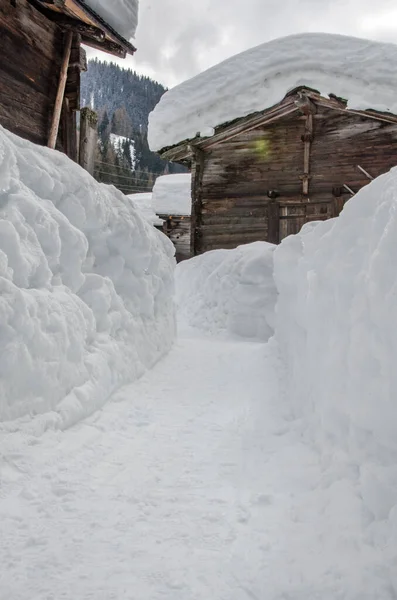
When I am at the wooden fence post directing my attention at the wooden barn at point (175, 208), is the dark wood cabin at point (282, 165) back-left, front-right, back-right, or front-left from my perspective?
front-right

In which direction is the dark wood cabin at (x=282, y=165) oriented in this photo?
toward the camera

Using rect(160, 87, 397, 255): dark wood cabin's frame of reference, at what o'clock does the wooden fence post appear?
The wooden fence post is roughly at 2 o'clock from the dark wood cabin.

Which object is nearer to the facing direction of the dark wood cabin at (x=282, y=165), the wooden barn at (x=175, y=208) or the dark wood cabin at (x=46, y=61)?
the dark wood cabin

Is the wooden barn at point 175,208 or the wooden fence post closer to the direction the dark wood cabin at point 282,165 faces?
the wooden fence post

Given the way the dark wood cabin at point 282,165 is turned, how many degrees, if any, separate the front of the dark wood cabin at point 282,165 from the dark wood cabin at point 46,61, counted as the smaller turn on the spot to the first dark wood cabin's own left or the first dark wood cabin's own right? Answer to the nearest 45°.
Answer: approximately 45° to the first dark wood cabin's own right
